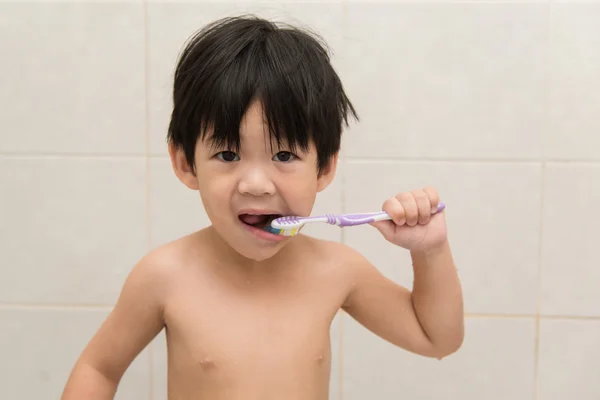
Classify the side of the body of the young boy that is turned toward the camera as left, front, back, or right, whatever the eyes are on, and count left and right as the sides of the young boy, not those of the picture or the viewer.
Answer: front
